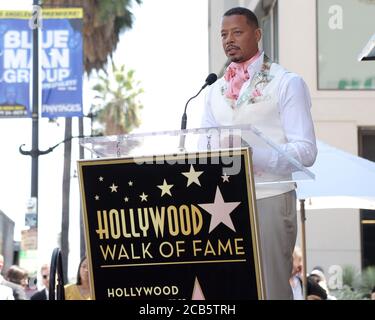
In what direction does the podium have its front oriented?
toward the camera

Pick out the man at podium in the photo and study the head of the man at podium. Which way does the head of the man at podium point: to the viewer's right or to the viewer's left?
to the viewer's left

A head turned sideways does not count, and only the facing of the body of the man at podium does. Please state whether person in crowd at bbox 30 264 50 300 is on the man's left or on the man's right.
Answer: on the man's right

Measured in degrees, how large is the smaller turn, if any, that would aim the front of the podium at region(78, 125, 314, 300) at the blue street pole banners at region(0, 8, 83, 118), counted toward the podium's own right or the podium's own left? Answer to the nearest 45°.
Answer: approximately 180°

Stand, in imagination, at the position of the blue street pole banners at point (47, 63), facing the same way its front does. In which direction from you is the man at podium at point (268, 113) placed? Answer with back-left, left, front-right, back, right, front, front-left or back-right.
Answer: front

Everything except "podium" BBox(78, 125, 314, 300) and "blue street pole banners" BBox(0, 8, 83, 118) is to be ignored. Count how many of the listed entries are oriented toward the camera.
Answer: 2

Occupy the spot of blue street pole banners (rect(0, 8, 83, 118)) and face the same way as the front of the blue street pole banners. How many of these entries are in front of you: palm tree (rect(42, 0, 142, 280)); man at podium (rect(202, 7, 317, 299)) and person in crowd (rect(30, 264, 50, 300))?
2

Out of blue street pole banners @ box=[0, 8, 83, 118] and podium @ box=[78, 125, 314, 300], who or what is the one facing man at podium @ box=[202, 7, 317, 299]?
the blue street pole banners

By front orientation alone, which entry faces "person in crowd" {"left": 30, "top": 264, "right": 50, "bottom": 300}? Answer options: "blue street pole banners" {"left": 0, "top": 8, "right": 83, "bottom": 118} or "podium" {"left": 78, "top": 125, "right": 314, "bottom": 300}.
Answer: the blue street pole banners

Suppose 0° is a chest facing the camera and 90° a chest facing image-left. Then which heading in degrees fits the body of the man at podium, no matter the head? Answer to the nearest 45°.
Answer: approximately 45°

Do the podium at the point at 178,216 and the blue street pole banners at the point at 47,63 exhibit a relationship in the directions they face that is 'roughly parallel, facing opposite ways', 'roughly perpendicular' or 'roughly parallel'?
roughly parallel

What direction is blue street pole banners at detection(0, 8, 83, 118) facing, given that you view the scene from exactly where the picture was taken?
facing the viewer

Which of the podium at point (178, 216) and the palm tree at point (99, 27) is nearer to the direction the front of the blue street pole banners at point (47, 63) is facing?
the podium
